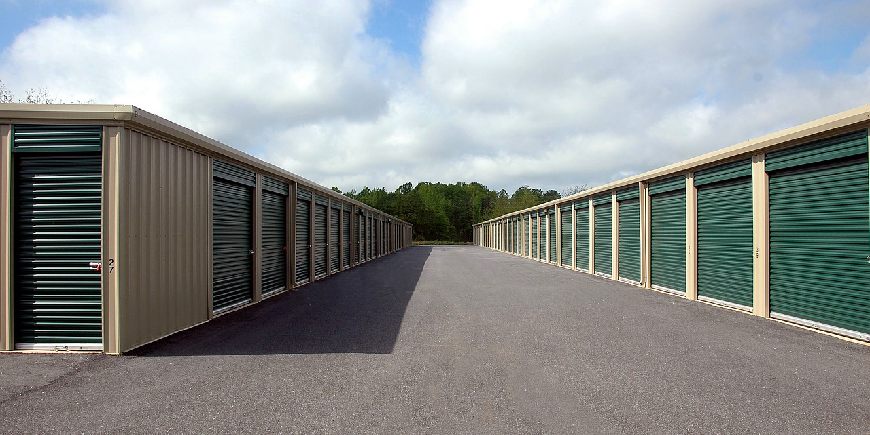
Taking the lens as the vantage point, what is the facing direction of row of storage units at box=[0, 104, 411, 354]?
facing the viewer and to the right of the viewer

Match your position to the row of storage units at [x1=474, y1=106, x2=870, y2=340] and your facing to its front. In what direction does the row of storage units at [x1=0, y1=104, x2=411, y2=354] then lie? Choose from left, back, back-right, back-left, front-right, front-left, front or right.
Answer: front

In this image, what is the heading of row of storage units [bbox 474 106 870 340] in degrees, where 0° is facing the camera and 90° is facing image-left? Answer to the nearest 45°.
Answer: approximately 45°

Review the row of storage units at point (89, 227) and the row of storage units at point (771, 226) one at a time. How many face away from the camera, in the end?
0
